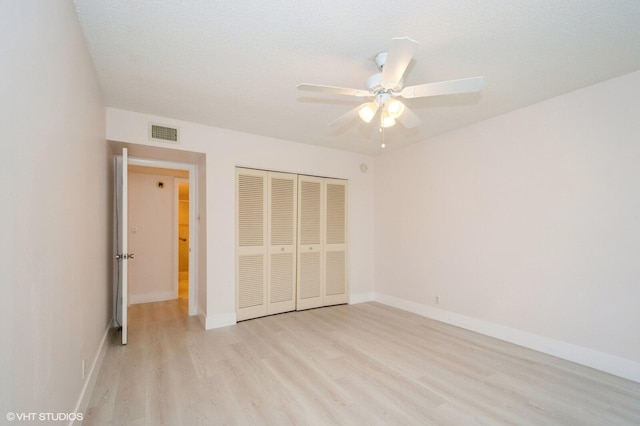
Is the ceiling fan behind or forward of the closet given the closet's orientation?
forward

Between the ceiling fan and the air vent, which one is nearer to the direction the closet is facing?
the ceiling fan

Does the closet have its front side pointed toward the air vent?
no

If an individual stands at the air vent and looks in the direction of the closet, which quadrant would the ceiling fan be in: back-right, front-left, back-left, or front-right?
front-right

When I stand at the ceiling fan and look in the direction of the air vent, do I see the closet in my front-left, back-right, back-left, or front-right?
front-right

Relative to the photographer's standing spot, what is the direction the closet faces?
facing the viewer and to the right of the viewer
